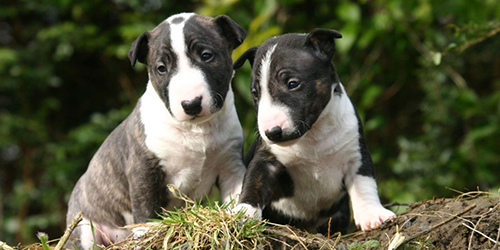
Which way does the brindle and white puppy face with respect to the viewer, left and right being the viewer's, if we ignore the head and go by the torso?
facing the viewer and to the right of the viewer

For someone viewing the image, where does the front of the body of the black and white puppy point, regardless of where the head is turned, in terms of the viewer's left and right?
facing the viewer

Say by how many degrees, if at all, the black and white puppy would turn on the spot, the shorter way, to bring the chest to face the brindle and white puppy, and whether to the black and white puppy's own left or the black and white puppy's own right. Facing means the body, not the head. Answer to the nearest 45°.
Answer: approximately 90° to the black and white puppy's own right

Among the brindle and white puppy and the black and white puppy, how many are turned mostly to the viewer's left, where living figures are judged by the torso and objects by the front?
0
